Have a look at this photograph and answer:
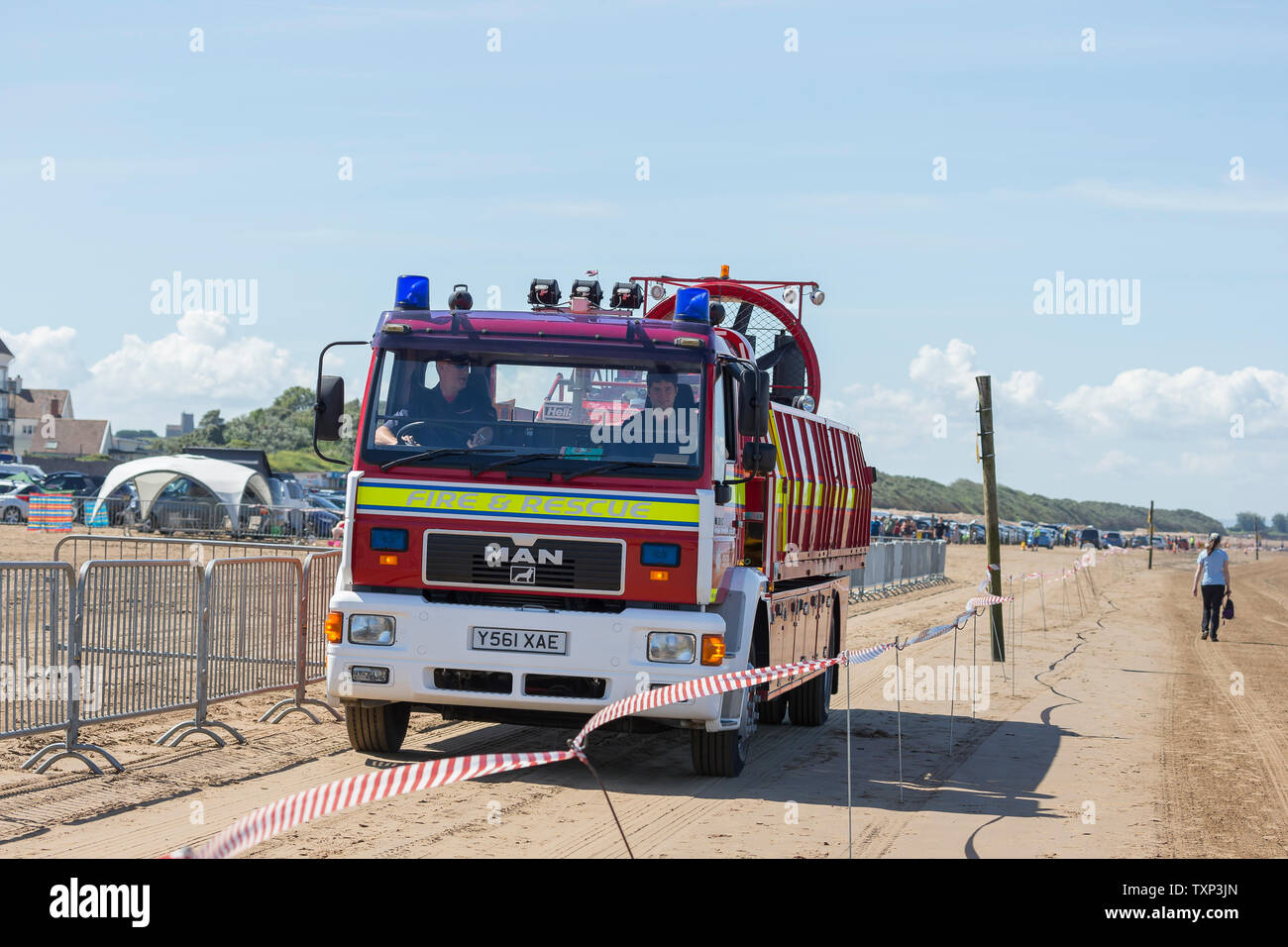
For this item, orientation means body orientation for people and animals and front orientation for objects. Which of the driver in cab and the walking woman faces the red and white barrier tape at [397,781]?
the driver in cab

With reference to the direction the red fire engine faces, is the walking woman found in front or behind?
behind

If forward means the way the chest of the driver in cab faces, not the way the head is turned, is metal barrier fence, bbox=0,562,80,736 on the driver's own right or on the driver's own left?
on the driver's own right

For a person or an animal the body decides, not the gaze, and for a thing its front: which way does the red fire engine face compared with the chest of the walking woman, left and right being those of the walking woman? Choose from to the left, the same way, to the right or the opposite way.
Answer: the opposite way

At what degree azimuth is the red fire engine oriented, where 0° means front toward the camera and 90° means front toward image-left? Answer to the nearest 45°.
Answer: approximately 0°

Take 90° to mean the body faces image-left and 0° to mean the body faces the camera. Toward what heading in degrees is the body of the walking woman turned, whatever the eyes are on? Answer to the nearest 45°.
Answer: approximately 180°

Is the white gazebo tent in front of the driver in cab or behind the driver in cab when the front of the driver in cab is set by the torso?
behind

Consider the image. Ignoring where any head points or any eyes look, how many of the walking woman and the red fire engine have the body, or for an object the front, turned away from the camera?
1

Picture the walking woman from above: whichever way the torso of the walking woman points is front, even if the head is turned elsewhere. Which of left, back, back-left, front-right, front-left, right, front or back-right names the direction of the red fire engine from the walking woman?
back
